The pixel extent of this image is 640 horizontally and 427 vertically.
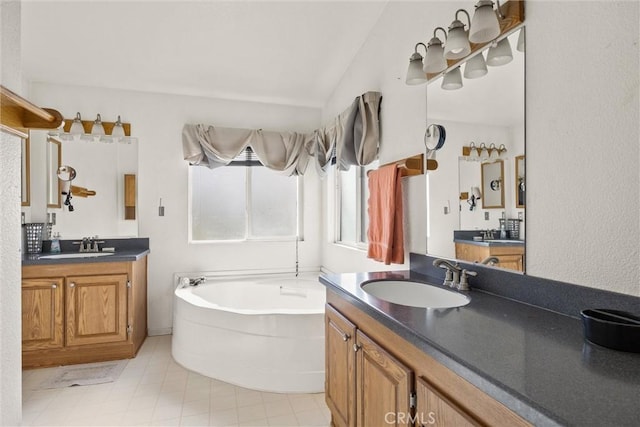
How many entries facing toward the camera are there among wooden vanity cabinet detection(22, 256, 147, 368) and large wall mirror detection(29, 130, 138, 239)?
2

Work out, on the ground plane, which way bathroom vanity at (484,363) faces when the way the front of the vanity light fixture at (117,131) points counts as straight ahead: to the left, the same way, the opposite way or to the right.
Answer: to the right

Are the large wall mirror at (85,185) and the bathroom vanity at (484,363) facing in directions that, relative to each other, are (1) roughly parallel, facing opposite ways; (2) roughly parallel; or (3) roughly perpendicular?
roughly perpendicular

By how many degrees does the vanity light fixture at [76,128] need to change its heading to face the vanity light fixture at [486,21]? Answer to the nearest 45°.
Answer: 0° — it already faces it

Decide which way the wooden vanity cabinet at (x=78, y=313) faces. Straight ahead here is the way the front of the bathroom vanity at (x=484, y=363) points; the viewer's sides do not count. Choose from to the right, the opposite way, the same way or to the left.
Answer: to the left

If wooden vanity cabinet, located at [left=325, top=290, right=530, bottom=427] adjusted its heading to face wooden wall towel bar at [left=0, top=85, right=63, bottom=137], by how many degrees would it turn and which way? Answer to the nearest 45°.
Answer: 0° — it already faces it

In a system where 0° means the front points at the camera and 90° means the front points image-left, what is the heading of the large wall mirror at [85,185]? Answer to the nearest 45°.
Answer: approximately 0°

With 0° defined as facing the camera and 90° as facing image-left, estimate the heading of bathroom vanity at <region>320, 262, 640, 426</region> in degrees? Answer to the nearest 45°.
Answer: approximately 45°
